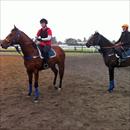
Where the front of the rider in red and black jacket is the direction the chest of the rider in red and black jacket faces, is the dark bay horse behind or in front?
behind

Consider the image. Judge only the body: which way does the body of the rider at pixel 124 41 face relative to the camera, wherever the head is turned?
to the viewer's left

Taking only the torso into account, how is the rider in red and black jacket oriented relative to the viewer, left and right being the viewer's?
facing the viewer and to the left of the viewer

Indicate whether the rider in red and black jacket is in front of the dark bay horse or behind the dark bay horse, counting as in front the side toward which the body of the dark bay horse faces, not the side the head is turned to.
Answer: in front

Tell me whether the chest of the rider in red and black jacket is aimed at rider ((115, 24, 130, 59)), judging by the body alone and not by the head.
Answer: no

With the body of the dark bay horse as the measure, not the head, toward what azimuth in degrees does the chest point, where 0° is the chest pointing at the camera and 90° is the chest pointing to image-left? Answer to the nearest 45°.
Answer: approximately 90°

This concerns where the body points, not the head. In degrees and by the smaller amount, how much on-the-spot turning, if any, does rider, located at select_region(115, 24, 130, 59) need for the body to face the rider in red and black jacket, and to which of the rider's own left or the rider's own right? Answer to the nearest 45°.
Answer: approximately 45° to the rider's own left
